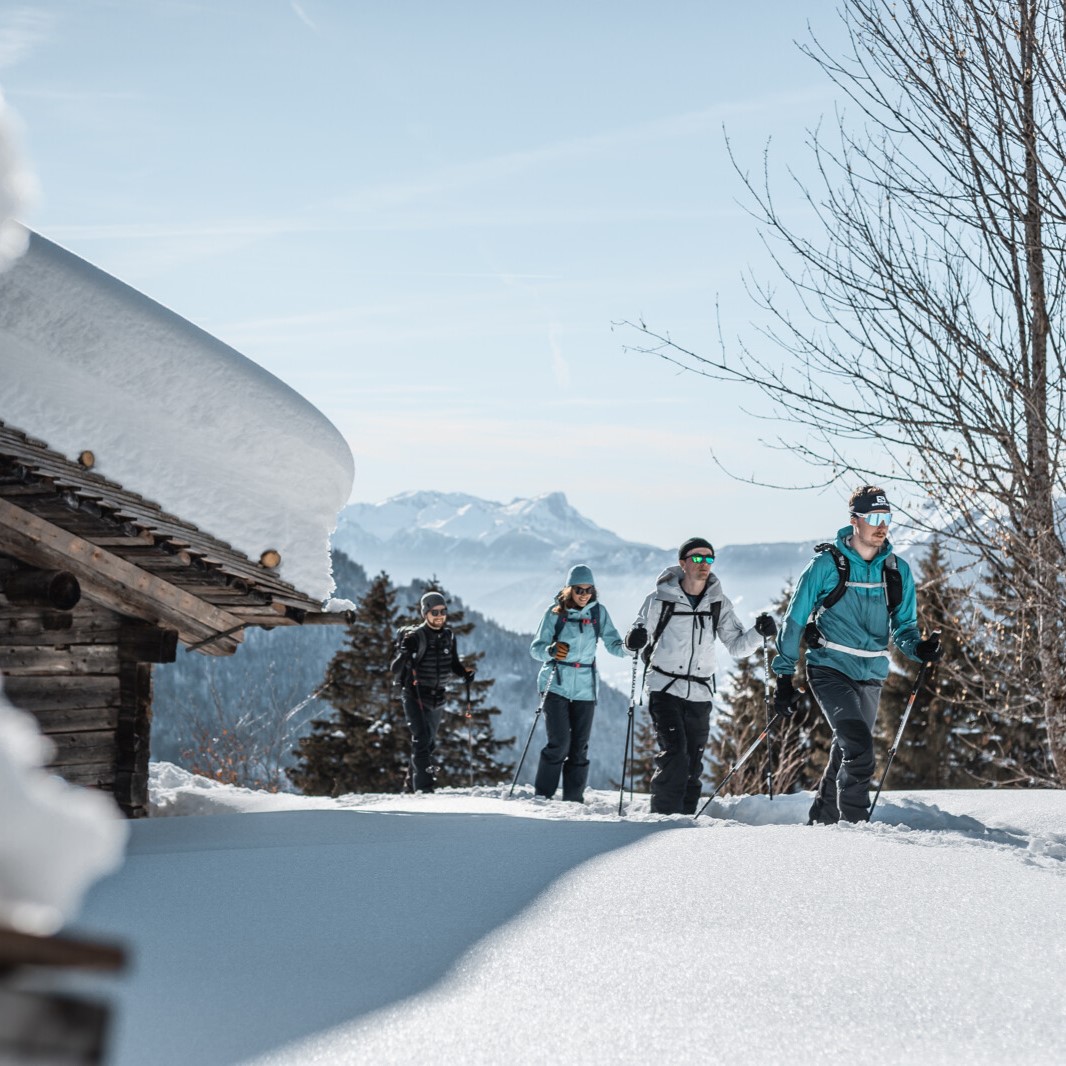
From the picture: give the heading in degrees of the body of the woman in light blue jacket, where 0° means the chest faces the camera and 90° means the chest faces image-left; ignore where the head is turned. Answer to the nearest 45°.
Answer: approximately 0°

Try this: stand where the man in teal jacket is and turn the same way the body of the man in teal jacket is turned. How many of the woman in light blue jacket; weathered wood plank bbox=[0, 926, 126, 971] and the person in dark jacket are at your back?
2

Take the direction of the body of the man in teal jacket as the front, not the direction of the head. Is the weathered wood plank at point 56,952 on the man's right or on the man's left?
on the man's right

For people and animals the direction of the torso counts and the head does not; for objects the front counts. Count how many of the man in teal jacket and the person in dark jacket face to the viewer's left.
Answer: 0

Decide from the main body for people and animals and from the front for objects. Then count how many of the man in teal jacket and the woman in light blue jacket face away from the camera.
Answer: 0

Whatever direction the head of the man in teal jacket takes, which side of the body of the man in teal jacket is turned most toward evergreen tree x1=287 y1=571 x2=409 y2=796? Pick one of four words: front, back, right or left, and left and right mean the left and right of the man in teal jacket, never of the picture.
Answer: back

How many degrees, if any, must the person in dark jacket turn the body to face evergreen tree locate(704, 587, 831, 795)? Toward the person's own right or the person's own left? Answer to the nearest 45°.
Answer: approximately 90° to the person's own left

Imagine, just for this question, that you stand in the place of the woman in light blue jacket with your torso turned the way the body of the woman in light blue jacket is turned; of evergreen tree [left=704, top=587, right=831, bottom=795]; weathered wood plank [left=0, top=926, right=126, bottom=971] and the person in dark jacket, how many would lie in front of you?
1

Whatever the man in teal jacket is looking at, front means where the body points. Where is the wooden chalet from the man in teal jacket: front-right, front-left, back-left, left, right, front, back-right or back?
back-right

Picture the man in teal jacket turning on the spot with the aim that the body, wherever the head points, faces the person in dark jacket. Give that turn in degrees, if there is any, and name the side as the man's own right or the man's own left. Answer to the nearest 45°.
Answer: approximately 180°

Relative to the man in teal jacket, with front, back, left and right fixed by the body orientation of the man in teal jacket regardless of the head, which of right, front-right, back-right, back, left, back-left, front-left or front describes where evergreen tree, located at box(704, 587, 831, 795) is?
back-left

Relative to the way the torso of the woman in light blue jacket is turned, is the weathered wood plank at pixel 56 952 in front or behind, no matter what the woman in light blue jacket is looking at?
in front
